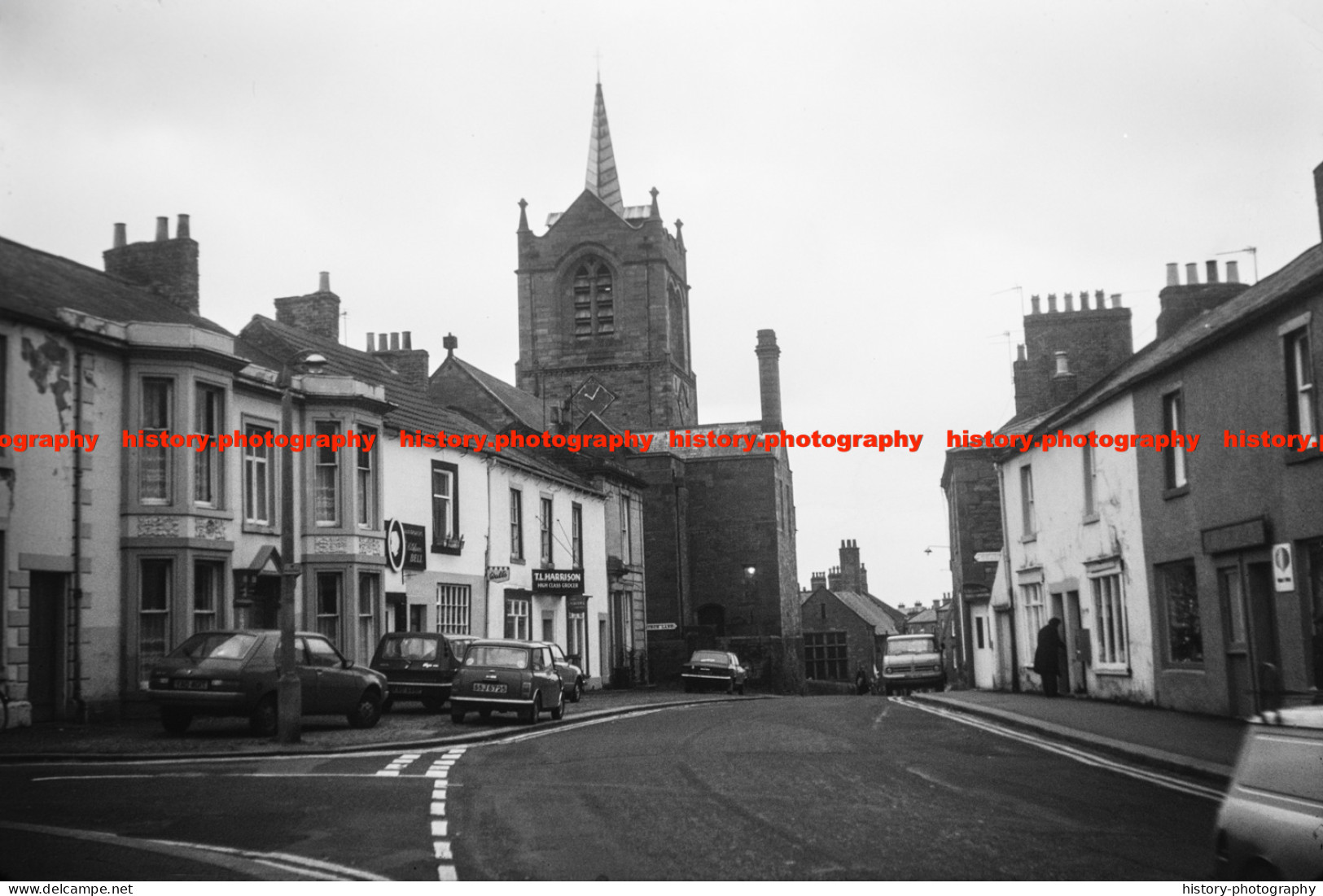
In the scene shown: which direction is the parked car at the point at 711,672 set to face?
away from the camera

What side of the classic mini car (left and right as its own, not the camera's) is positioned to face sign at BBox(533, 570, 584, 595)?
front

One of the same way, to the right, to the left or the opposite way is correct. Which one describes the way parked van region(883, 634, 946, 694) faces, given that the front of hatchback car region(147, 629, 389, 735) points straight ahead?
the opposite way

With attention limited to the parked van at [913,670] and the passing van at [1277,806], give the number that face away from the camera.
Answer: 0

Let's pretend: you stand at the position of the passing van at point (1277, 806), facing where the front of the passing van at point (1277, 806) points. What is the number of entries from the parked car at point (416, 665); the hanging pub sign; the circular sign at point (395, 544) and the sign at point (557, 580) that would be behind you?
4

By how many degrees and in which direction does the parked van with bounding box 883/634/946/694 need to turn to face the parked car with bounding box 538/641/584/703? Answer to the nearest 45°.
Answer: approximately 45° to its right

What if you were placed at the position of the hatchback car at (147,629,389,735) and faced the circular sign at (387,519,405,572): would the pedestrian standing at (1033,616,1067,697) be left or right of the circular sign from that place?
right

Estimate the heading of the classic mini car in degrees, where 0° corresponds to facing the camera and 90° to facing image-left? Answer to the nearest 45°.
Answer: approximately 180°

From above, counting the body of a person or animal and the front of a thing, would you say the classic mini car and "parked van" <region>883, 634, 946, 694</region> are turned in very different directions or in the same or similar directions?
very different directions

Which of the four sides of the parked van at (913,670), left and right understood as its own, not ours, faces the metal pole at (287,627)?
front

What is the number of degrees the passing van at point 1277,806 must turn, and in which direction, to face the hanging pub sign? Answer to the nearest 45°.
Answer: approximately 180°
